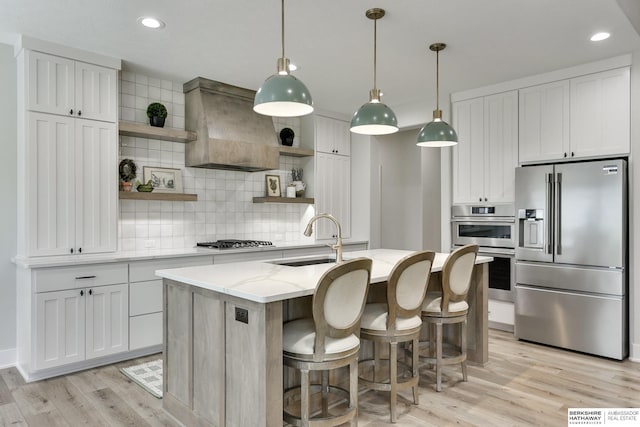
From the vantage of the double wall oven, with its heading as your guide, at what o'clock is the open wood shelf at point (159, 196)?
The open wood shelf is roughly at 2 o'clock from the double wall oven.

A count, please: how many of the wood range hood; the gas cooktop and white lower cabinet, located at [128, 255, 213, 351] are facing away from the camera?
0

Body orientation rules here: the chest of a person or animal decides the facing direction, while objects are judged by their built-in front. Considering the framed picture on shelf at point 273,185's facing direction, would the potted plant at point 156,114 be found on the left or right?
on its right

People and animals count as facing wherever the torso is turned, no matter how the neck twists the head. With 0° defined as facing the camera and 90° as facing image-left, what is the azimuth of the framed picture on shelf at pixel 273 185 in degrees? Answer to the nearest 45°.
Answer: approximately 315°

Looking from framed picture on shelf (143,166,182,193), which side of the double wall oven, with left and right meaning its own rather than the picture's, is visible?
right

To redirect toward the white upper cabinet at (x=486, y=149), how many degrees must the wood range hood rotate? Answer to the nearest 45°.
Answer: approximately 45° to its left

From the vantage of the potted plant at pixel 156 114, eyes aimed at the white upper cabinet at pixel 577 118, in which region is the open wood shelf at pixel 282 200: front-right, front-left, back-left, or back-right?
front-left

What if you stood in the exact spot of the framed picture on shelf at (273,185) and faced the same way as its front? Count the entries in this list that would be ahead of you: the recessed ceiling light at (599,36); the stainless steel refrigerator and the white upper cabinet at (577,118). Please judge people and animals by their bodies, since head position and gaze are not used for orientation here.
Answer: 3

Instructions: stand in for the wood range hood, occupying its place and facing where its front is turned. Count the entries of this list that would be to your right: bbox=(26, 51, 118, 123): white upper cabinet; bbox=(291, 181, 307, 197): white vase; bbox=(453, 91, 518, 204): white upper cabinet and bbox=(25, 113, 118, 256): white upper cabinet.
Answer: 2

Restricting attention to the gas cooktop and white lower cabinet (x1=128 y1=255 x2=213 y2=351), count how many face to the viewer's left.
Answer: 0

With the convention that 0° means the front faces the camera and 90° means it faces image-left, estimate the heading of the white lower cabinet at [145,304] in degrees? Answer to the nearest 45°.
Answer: approximately 315°

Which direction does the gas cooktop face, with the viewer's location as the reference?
facing the viewer and to the right of the viewer

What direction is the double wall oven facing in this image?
toward the camera
